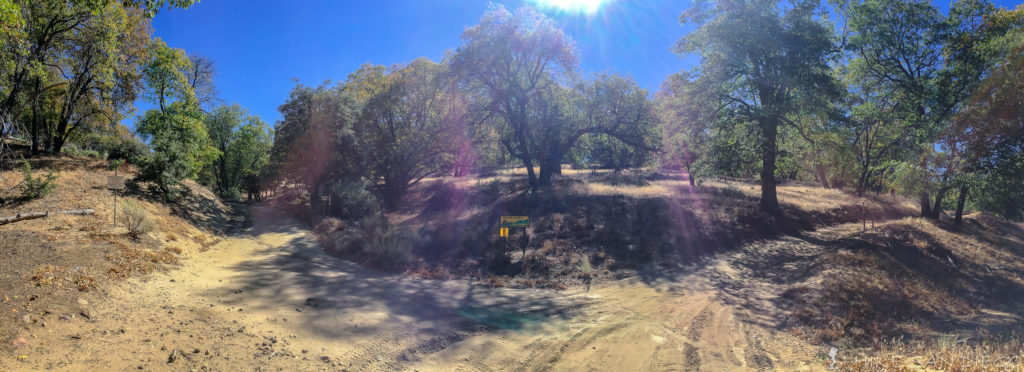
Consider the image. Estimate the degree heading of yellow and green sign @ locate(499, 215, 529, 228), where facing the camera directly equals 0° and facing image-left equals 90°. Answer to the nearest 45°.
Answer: approximately 0°

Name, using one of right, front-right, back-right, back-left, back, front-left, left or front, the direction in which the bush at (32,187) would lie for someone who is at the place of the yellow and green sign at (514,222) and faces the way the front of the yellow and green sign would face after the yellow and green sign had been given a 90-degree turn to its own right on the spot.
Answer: front

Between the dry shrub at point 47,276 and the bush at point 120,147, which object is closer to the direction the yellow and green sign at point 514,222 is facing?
the dry shrub

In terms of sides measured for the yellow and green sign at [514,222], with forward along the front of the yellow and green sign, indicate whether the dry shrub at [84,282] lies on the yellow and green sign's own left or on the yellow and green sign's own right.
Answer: on the yellow and green sign's own right

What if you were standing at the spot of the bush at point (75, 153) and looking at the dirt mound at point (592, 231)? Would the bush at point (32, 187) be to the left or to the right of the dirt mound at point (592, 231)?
right

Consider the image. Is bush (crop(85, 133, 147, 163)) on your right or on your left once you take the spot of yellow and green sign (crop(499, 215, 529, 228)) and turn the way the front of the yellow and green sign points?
on your right

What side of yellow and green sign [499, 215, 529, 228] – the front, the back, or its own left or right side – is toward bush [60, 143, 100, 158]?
right

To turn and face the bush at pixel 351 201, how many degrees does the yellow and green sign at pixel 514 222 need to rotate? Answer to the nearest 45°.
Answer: approximately 135° to its right

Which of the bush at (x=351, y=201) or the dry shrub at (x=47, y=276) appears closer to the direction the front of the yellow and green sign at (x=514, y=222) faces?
the dry shrub

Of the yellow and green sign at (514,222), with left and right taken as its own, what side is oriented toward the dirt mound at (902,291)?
left

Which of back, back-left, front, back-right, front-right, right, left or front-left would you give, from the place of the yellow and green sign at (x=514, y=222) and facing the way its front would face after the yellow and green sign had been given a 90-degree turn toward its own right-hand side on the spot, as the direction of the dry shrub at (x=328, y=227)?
front-right
